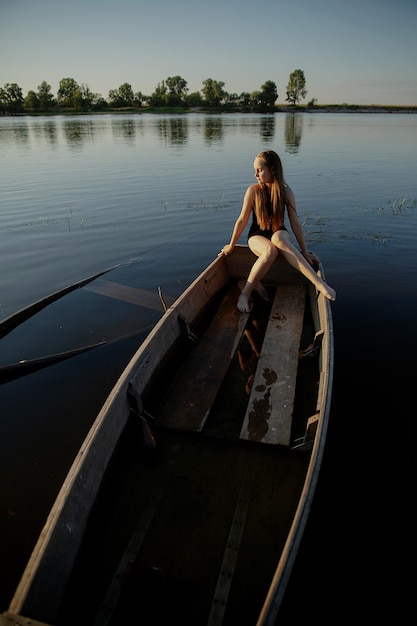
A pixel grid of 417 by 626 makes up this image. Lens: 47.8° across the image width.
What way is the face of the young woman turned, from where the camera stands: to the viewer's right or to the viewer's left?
to the viewer's left

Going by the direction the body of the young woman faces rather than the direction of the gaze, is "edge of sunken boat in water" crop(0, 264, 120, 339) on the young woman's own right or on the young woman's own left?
on the young woman's own right

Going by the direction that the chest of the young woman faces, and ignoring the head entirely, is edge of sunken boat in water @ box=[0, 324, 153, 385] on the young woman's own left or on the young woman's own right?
on the young woman's own right

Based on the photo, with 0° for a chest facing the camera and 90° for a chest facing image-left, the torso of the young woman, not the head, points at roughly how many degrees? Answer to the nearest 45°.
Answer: approximately 0°
